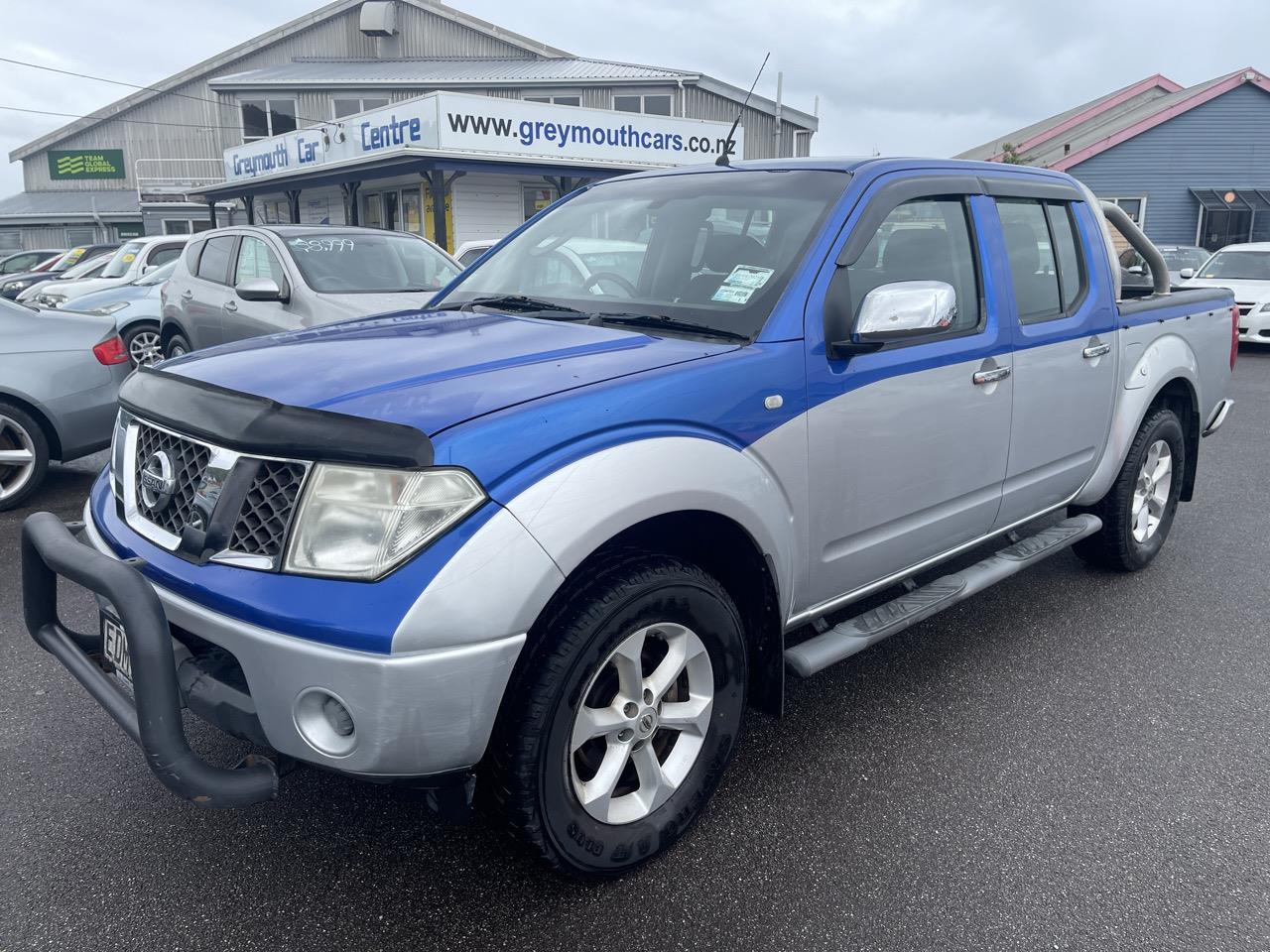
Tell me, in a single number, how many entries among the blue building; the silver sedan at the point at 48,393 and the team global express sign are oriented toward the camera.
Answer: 2

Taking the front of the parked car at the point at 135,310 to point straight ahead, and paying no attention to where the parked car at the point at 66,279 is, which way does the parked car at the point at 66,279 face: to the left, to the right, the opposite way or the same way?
the same way

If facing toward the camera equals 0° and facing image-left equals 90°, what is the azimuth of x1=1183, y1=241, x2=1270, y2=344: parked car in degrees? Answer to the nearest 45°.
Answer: approximately 45°

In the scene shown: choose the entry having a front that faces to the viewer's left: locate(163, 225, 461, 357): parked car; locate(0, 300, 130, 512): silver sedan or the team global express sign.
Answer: the silver sedan

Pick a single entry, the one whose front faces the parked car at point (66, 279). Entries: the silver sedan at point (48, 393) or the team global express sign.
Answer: the team global express sign

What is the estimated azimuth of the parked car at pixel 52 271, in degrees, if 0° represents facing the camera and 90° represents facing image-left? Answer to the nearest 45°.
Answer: approximately 45°

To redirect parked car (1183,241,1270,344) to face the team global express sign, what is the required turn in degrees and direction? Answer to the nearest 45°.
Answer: approximately 45° to its right

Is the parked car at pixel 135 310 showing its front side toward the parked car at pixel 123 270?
no

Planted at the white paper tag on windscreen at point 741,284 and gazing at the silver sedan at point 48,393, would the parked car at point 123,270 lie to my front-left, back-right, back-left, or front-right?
front-right

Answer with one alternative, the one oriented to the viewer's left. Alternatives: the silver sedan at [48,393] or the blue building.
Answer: the silver sedan

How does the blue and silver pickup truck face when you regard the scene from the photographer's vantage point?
facing the viewer and to the left of the viewer

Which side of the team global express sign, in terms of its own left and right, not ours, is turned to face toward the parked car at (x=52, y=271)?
front

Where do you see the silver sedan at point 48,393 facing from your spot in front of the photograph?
facing to the left of the viewer

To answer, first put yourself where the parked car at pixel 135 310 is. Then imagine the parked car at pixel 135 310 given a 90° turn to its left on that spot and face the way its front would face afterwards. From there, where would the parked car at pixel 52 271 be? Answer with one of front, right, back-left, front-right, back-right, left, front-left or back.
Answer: back-left

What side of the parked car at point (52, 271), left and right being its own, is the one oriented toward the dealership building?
back

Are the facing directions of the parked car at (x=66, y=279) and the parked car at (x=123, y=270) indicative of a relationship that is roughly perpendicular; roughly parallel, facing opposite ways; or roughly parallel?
roughly parallel

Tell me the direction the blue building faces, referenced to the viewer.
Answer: facing the viewer

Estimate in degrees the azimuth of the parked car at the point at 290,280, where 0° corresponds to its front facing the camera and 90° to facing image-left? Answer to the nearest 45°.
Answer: approximately 315°

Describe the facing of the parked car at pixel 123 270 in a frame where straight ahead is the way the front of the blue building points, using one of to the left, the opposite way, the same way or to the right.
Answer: the same way
